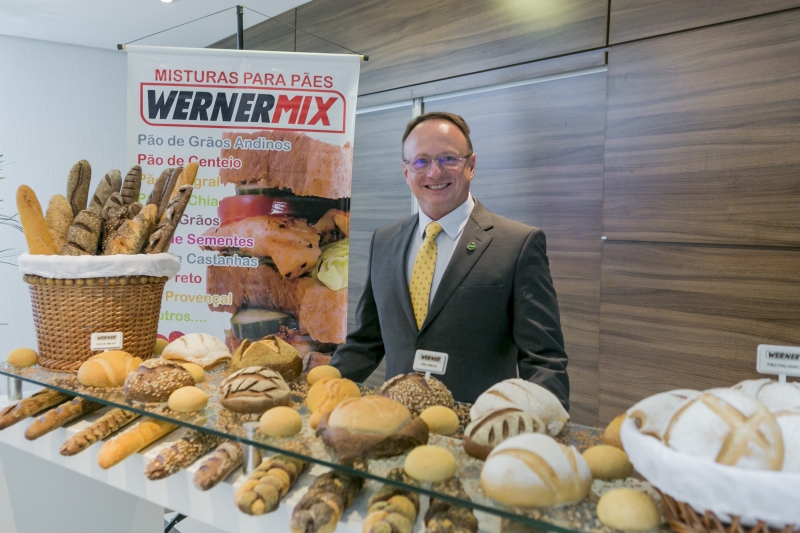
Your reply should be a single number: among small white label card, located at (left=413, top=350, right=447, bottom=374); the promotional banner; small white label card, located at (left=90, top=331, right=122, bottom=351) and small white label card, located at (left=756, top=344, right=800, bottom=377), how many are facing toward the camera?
4

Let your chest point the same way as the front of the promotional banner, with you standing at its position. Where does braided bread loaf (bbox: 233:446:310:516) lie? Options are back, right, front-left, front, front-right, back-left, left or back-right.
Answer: front

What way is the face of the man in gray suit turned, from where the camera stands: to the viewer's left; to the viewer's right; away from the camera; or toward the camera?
toward the camera

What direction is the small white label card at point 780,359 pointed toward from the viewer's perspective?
toward the camera

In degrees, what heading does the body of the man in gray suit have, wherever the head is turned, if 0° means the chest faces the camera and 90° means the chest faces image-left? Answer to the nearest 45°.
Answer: approximately 45°

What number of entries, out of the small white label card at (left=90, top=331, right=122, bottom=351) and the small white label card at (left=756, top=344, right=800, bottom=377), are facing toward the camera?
2

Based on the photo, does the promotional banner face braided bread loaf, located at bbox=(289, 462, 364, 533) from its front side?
yes

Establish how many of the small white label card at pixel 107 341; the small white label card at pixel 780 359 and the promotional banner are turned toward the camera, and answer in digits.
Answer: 3

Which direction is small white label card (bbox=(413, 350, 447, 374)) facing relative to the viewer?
toward the camera

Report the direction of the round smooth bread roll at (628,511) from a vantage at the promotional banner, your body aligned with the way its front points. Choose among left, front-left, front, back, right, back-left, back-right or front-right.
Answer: front

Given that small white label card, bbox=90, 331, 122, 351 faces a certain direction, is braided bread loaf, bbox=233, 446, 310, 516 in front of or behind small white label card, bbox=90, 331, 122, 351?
in front

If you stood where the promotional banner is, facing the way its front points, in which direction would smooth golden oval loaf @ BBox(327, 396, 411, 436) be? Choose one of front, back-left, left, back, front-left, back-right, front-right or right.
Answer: front

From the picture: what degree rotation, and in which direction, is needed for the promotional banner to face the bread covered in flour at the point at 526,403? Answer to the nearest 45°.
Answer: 0° — it already faces it
